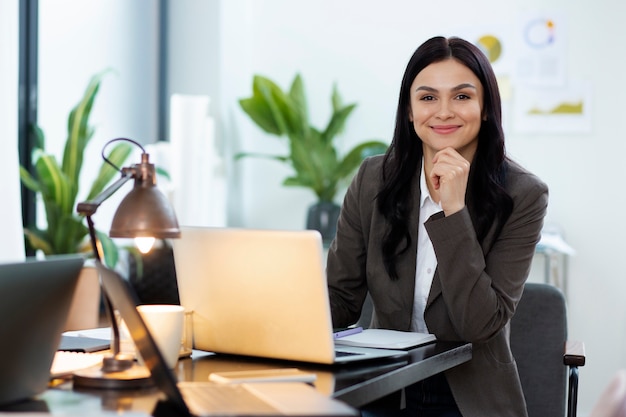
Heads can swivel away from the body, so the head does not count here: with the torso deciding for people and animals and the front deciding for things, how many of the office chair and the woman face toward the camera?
2

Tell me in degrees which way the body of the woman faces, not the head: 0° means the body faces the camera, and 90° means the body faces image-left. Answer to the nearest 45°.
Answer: approximately 0°
